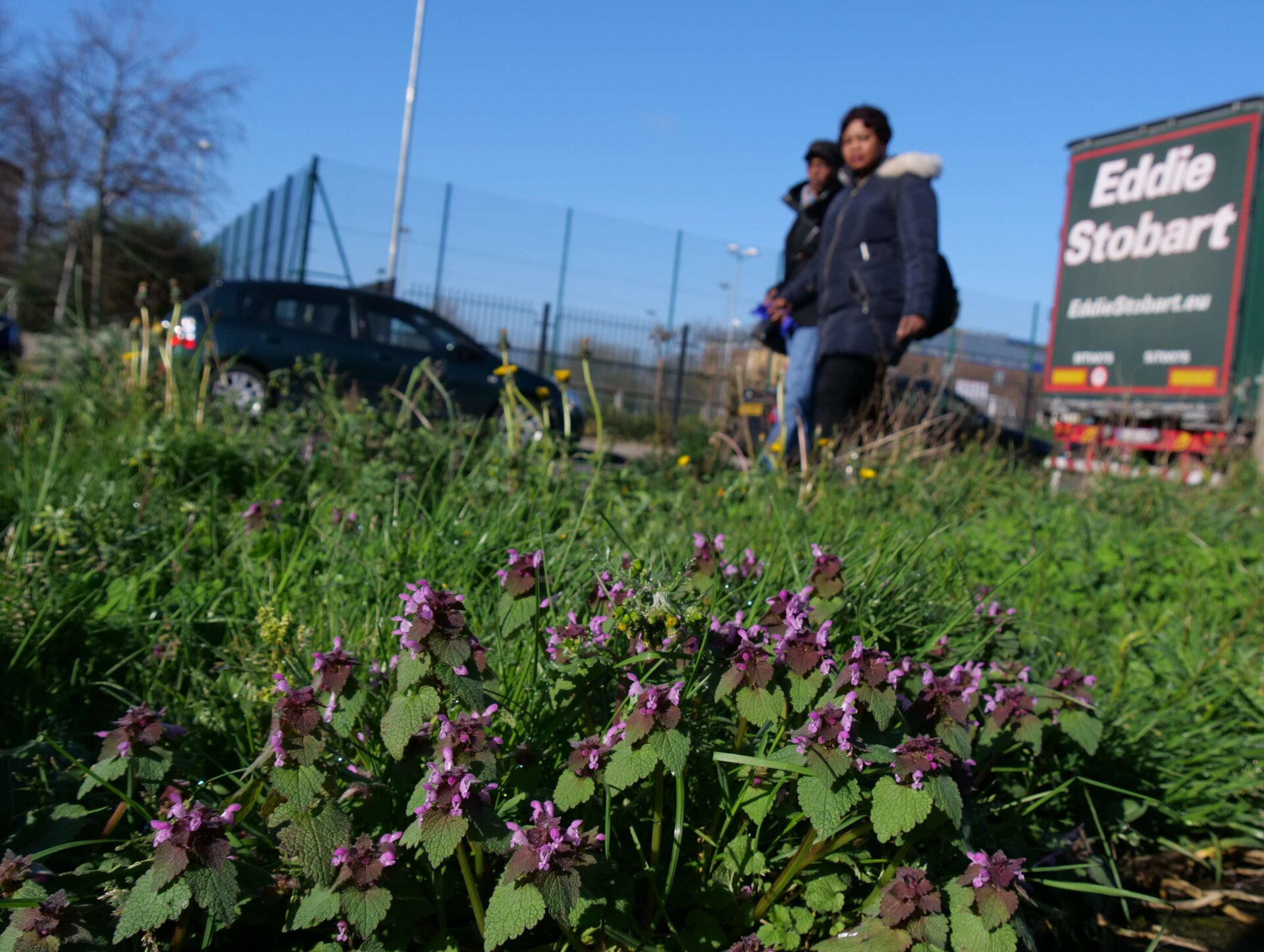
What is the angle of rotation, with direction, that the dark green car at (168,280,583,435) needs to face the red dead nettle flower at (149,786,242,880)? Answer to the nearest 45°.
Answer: approximately 90° to its right

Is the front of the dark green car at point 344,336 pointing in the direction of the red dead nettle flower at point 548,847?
no

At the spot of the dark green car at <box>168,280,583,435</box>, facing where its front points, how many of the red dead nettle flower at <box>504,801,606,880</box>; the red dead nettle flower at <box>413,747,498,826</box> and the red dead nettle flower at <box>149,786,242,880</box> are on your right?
3

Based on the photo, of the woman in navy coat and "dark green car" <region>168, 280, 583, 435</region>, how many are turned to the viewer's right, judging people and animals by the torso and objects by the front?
1

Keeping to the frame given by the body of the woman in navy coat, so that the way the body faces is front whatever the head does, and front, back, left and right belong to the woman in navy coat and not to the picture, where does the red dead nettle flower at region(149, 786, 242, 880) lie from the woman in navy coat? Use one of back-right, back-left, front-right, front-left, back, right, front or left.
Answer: front-left

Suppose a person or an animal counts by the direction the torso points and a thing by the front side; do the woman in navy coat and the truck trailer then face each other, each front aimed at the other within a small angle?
no

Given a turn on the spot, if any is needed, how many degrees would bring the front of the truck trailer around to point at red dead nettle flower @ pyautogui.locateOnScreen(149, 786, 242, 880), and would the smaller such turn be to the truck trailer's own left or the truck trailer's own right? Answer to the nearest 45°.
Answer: approximately 135° to the truck trailer's own right

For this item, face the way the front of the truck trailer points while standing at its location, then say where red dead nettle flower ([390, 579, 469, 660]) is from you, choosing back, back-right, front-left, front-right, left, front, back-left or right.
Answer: back-right

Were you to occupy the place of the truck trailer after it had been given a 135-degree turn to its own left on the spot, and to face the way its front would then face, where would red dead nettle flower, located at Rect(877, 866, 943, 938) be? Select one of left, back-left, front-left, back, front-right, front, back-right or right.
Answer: left

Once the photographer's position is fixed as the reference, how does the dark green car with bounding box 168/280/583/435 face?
facing to the right of the viewer

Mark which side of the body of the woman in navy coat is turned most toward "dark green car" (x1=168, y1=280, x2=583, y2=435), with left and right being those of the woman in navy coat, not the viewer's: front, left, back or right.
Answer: right

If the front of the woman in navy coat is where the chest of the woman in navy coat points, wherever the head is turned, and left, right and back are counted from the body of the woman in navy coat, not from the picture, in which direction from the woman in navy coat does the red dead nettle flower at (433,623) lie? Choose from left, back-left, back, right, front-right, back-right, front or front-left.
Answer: front-left

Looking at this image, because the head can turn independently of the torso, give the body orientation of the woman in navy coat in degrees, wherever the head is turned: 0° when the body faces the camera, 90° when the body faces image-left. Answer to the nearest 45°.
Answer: approximately 45°

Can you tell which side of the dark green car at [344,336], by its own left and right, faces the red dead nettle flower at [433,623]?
right

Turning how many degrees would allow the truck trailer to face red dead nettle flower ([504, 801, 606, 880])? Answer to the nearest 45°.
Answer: approximately 135° to its right

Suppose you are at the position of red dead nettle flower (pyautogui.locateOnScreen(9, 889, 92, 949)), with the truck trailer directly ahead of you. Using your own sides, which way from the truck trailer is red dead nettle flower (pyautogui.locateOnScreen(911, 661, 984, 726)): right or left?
right

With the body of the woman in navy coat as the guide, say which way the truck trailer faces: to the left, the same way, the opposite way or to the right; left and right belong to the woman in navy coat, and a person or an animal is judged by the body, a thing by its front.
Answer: the opposite way

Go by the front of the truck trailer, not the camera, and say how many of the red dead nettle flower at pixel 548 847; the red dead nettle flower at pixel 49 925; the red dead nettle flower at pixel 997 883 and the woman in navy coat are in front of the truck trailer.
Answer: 0

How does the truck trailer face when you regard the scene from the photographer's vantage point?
facing away from the viewer and to the right of the viewer
